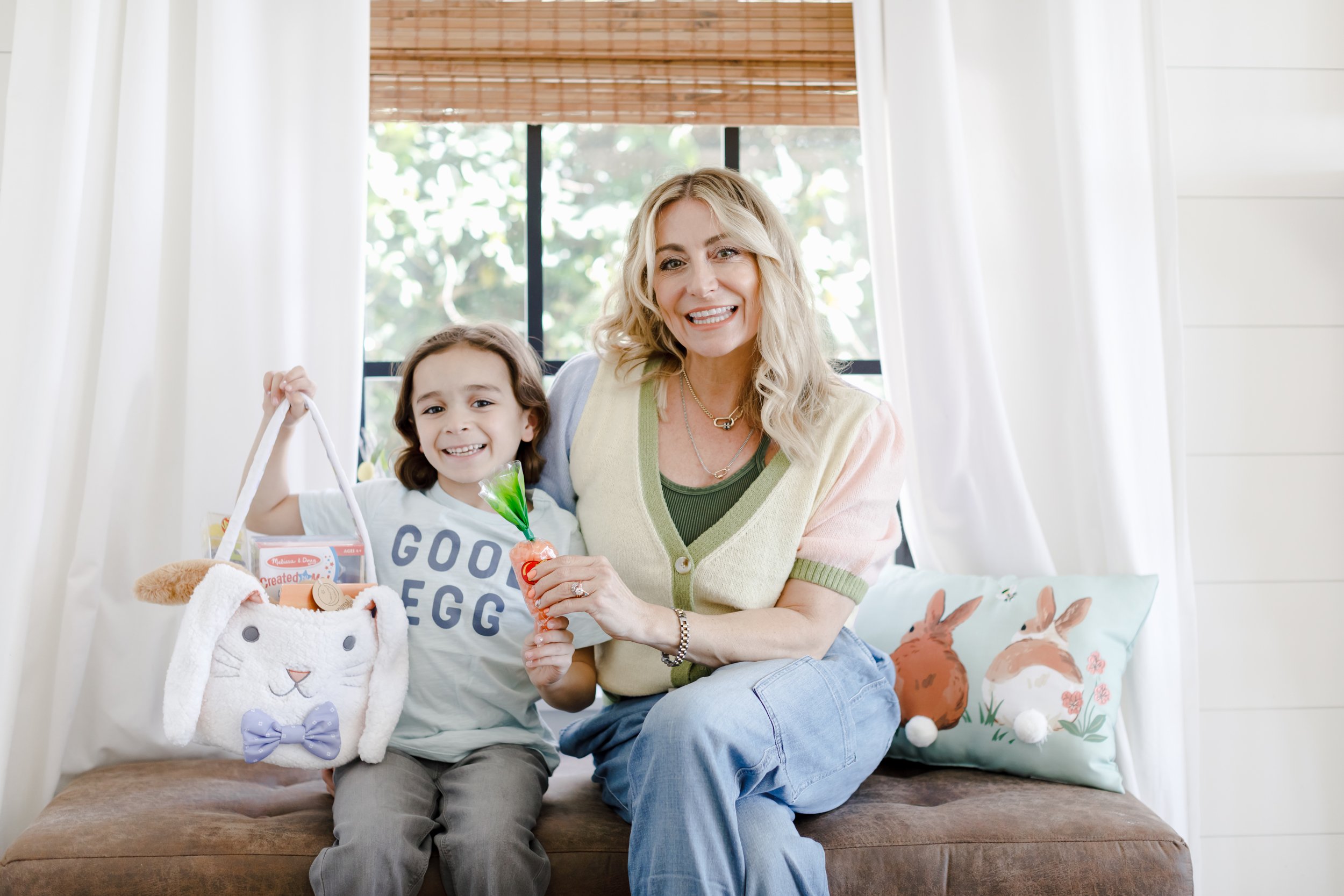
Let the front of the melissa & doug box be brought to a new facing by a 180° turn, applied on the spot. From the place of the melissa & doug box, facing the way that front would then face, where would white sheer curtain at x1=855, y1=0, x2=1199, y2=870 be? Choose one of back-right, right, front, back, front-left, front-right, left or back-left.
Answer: right

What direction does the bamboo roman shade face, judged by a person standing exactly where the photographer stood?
facing the viewer

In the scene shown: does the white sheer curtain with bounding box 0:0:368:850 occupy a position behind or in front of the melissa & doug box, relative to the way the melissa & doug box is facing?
behind

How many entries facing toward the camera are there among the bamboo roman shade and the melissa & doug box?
2

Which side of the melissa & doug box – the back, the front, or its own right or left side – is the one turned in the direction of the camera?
front

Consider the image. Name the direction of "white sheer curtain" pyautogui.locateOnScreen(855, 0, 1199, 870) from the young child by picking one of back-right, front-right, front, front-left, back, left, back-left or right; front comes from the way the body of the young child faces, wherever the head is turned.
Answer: left

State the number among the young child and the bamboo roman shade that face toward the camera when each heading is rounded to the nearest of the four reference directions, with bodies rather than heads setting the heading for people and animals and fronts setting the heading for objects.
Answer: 2

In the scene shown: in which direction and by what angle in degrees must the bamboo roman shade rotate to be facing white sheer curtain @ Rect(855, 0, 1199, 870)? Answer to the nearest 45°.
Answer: approximately 90° to its left

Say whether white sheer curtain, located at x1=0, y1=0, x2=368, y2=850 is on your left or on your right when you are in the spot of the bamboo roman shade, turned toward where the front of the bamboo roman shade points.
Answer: on your right
